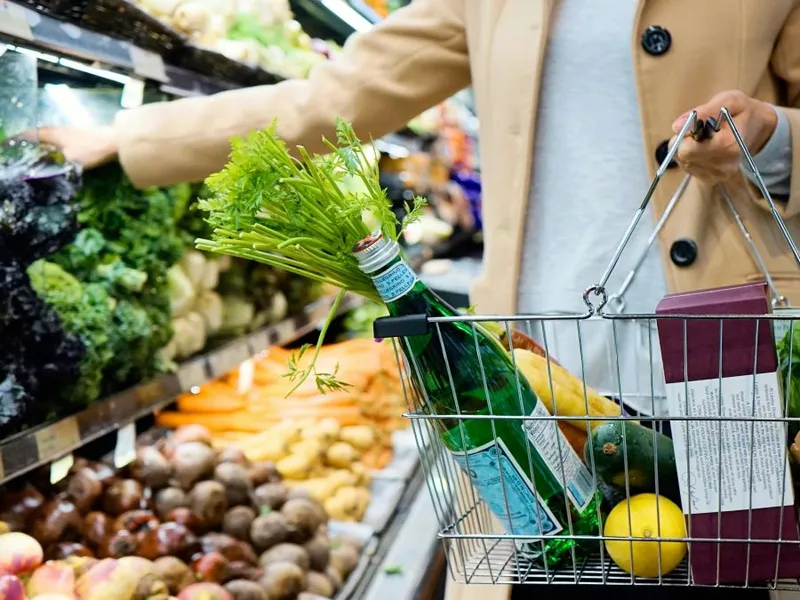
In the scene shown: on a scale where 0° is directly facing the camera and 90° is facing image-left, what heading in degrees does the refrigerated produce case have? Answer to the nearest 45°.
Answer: approximately 315°

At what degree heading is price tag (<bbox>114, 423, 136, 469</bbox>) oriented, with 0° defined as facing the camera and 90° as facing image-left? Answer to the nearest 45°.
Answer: approximately 315°

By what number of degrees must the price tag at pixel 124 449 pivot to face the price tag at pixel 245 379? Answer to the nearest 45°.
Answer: approximately 135° to its left

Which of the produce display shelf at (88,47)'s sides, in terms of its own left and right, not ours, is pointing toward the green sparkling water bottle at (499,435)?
front

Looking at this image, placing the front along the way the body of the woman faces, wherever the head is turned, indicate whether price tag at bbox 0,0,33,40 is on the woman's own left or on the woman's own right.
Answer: on the woman's own right

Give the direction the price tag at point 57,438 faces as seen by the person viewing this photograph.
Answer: facing the viewer and to the right of the viewer

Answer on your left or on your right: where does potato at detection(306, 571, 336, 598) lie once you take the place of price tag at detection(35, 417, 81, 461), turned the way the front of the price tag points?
on your left

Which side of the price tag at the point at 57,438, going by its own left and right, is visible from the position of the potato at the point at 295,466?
left

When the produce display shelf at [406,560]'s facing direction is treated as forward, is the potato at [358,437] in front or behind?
behind
